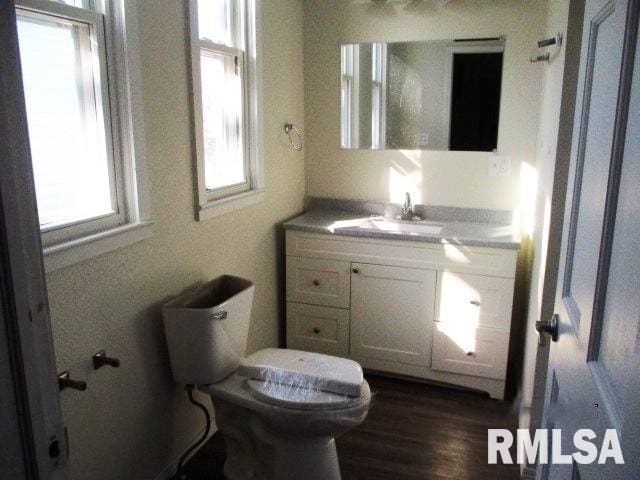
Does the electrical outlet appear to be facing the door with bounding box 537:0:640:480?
yes

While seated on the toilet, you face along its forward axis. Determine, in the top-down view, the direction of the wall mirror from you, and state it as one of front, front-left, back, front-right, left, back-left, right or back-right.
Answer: left

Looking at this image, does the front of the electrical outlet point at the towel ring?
no

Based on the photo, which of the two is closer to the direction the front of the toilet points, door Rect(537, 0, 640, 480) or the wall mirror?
the door

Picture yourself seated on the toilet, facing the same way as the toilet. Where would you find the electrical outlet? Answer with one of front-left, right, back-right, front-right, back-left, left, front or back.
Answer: left

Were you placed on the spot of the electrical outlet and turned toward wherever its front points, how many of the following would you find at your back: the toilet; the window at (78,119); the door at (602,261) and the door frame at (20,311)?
0

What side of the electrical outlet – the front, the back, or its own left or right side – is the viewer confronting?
front

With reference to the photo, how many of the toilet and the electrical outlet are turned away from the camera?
0

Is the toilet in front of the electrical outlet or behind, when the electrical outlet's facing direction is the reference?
in front

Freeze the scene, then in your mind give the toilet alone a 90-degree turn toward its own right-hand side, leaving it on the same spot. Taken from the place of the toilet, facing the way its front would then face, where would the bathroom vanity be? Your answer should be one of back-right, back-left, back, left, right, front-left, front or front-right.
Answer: back

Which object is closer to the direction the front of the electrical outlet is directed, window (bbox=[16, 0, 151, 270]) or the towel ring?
the window

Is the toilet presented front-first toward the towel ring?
no

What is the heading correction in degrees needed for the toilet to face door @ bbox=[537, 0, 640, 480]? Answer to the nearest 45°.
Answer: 0° — it already faces it

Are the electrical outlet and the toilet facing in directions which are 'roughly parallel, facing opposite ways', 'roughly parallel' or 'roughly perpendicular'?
roughly perpendicular

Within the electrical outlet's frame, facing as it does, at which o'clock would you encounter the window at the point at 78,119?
The window is roughly at 1 o'clock from the electrical outlet.

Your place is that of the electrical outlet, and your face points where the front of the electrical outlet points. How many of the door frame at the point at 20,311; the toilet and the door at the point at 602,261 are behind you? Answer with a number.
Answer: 0

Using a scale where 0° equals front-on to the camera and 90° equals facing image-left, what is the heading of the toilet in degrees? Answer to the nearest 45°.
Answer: approximately 315°
